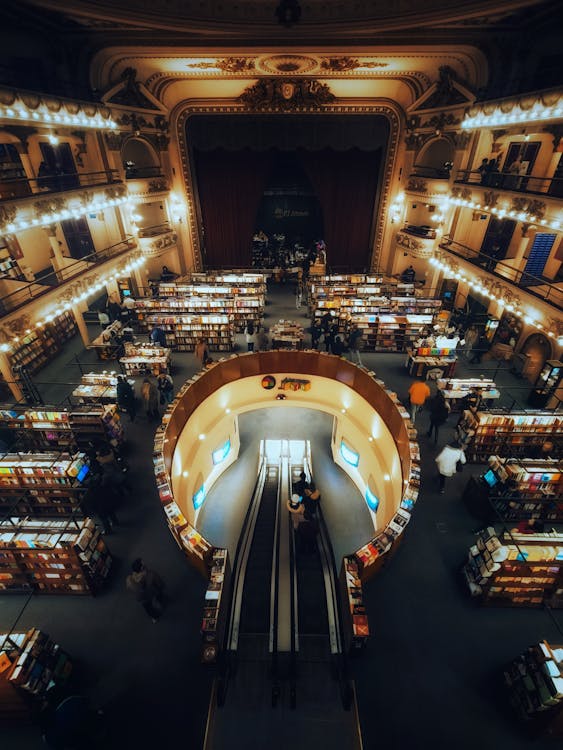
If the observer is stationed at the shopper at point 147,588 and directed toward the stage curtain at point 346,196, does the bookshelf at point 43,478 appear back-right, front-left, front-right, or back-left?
front-left

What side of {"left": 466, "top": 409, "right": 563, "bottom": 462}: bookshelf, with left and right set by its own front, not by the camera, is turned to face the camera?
front

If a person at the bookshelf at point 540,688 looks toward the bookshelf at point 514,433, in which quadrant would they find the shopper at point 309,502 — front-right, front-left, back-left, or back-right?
front-left

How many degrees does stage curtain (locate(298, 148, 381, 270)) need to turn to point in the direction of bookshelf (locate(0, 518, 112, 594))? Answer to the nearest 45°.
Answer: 0° — it already faces it

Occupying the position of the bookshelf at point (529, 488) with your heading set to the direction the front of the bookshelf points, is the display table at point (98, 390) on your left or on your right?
on your right

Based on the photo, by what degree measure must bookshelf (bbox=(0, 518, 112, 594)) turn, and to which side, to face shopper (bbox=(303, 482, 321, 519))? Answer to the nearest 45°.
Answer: approximately 45° to its left

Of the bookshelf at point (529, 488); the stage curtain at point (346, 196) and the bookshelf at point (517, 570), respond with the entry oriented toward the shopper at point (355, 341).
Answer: the stage curtain

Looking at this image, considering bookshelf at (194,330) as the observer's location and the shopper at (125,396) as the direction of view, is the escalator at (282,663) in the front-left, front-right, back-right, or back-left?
front-left

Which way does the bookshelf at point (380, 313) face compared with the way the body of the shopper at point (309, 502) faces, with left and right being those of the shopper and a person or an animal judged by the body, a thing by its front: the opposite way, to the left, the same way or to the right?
the opposite way

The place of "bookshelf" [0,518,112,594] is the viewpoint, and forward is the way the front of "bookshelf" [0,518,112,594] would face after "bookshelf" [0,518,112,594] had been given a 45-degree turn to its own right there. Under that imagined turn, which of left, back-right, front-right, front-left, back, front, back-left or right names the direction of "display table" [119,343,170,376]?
back

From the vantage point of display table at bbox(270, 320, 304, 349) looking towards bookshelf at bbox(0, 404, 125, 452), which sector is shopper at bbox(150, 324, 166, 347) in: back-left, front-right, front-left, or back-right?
front-right

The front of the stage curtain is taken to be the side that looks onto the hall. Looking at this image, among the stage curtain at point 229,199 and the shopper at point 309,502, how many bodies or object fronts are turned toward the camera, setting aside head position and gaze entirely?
1

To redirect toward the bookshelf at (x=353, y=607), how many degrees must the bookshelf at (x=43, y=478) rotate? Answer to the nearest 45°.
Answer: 0° — it already faces it

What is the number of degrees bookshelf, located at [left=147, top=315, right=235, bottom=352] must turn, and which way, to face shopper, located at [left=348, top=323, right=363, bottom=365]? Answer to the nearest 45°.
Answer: approximately 45° to its left

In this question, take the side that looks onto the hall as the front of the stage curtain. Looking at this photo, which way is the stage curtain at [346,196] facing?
toward the camera
